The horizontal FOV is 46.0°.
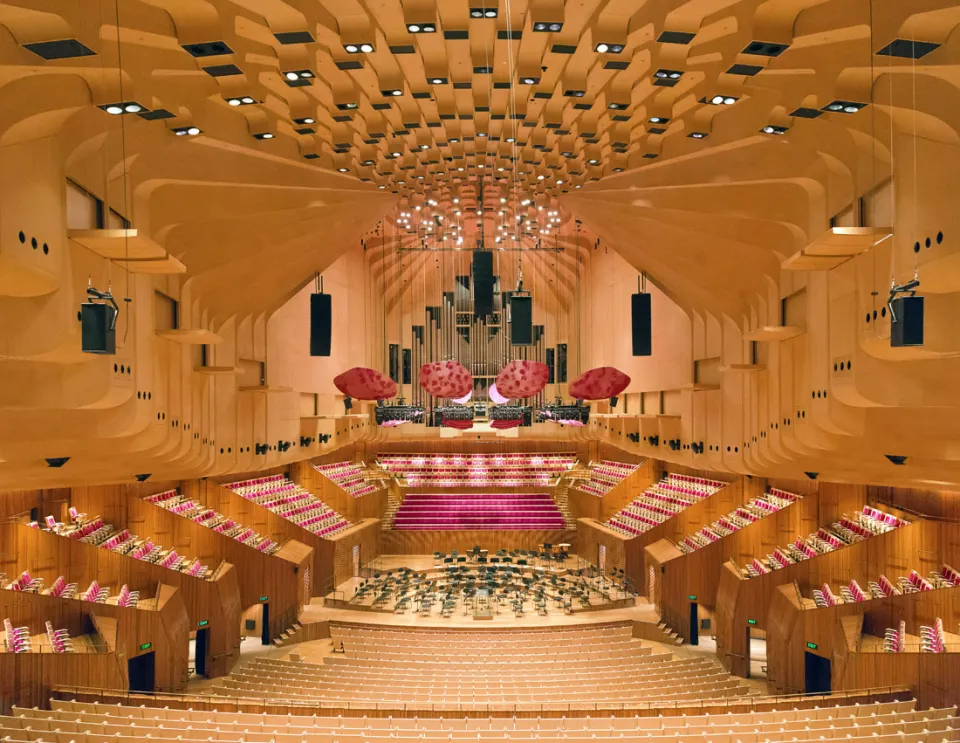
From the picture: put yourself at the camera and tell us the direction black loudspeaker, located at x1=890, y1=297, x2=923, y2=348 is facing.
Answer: facing the viewer and to the right of the viewer

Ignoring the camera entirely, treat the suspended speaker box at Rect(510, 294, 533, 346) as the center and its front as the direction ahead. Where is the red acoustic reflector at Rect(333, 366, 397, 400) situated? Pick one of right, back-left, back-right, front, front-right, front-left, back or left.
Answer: right

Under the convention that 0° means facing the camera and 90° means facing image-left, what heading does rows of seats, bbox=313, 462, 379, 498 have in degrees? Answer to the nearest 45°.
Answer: approximately 315°

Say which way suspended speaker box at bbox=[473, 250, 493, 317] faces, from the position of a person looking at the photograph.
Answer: facing the viewer

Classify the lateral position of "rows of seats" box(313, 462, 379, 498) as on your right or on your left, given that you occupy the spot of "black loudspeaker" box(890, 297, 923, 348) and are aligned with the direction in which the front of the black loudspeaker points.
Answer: on your right

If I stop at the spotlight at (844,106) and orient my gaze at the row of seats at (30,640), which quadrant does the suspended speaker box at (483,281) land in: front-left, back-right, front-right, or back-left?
front-right

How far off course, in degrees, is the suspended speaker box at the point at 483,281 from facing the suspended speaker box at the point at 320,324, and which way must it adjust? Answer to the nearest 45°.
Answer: approximately 135° to its right

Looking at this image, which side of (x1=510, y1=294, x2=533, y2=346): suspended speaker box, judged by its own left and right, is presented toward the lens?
front

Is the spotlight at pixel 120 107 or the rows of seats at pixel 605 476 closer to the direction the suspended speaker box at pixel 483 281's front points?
the spotlight

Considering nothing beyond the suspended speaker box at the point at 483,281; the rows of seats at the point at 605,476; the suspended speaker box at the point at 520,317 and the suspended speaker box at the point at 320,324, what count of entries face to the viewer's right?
0
